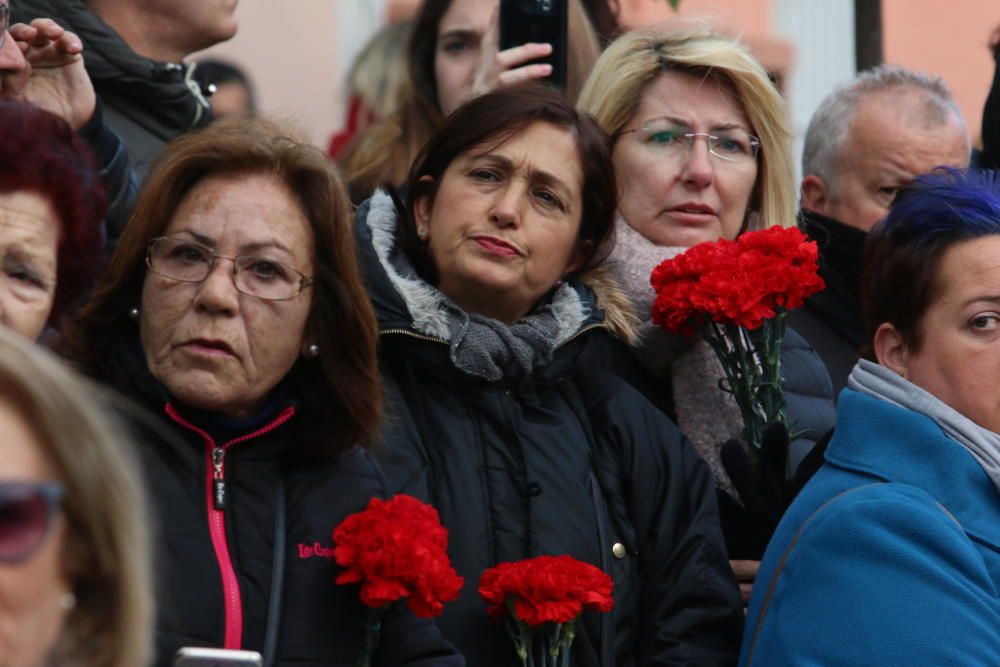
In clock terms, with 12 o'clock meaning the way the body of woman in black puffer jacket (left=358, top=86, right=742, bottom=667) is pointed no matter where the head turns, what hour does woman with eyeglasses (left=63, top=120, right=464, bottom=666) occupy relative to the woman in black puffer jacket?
The woman with eyeglasses is roughly at 2 o'clock from the woman in black puffer jacket.

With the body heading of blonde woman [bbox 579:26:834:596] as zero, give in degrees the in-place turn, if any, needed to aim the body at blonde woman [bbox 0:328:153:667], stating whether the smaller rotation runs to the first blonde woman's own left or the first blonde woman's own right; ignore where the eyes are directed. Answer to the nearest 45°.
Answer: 0° — they already face them

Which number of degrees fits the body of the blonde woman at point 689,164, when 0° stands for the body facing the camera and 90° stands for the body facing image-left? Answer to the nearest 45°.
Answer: approximately 0°

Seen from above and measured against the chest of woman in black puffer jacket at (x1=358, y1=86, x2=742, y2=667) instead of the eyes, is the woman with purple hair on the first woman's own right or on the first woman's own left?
on the first woman's own left

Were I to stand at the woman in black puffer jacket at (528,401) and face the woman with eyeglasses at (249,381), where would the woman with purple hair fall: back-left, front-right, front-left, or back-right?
back-left

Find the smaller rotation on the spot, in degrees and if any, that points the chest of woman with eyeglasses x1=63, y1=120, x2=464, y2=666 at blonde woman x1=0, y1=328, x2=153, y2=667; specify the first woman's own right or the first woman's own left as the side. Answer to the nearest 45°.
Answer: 0° — they already face them
